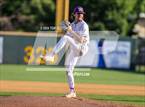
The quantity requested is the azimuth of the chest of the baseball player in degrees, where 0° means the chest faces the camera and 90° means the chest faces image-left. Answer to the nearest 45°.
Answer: approximately 45°
